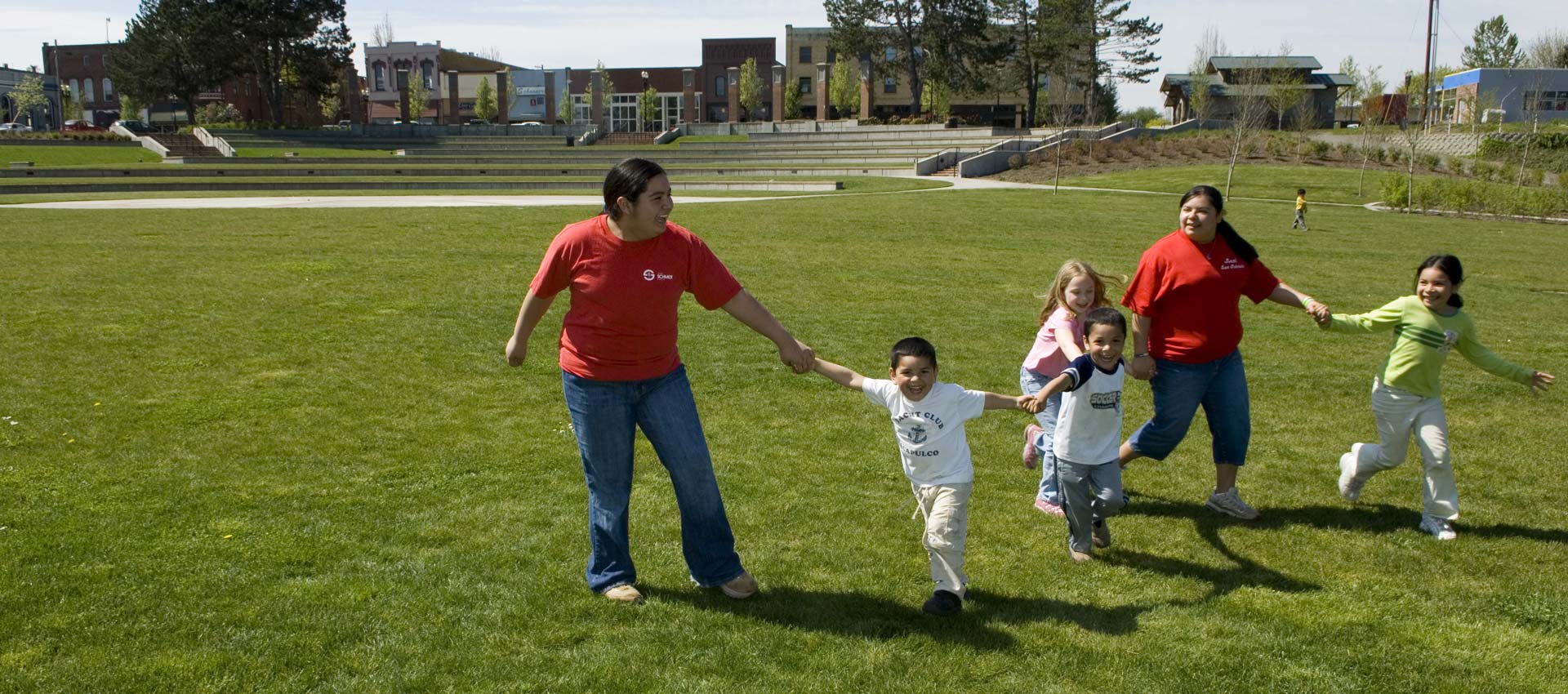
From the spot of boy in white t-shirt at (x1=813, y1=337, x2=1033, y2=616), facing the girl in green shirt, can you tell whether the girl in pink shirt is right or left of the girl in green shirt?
left

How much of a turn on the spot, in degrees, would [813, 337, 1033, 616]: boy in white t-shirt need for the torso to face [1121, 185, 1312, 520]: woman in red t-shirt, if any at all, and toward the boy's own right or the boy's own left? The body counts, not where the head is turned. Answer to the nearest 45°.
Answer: approximately 135° to the boy's own left

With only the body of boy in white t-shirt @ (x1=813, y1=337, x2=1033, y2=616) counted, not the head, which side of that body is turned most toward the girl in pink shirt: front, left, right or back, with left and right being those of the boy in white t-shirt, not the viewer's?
back

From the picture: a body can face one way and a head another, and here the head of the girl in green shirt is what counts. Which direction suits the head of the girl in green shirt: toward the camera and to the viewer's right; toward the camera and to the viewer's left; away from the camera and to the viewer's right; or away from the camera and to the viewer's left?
toward the camera and to the viewer's left

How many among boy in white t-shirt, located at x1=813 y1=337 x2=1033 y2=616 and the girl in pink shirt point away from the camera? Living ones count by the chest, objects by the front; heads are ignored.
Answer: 0

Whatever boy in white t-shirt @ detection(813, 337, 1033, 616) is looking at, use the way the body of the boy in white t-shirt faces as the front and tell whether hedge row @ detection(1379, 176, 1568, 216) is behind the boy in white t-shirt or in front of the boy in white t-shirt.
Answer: behind

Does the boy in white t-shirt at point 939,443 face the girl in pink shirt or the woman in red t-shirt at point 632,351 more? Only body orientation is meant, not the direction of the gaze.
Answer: the woman in red t-shirt

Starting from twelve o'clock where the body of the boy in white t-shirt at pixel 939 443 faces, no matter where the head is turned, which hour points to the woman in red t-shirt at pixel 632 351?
The woman in red t-shirt is roughly at 3 o'clock from the boy in white t-shirt.

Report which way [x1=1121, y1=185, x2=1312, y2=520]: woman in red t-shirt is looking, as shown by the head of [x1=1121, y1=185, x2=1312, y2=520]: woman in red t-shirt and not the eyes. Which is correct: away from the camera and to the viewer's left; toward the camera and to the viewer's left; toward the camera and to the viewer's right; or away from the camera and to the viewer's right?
toward the camera and to the viewer's left

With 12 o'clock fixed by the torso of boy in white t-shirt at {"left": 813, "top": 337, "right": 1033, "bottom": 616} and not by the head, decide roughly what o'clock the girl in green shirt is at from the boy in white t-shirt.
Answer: The girl in green shirt is roughly at 8 o'clock from the boy in white t-shirt.

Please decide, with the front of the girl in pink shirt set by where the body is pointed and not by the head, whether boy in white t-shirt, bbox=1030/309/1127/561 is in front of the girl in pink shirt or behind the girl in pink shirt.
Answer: in front

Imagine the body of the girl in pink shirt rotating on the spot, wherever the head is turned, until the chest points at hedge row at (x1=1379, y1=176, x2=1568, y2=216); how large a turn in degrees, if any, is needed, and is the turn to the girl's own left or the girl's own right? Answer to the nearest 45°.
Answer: approximately 135° to the girl's own left

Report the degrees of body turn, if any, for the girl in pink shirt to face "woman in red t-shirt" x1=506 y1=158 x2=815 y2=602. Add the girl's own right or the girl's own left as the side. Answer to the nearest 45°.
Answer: approximately 90° to the girl's own right

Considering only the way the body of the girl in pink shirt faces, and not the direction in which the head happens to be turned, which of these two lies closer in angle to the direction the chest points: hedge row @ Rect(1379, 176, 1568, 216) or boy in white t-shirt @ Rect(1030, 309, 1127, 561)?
the boy in white t-shirt
